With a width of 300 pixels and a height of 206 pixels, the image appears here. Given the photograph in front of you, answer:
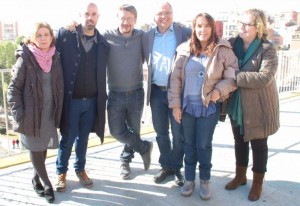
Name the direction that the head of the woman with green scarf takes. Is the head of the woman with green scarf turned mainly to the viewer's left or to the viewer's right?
to the viewer's left

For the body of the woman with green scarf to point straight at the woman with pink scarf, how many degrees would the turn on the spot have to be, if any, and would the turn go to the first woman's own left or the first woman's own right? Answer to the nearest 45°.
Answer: approximately 45° to the first woman's own right

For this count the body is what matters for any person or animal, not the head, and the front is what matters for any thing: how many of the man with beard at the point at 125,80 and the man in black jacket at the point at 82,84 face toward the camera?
2

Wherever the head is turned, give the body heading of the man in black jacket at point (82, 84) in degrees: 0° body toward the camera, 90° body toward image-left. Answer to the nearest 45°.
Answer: approximately 0°

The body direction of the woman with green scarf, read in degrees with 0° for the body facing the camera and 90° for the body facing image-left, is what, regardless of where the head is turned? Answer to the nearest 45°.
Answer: approximately 45°

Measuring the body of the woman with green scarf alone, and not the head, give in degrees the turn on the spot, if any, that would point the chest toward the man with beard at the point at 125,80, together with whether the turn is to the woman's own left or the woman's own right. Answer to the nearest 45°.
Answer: approximately 45° to the woman's own right

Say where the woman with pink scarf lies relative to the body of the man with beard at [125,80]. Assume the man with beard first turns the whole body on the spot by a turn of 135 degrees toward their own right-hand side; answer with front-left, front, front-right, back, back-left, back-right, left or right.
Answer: left
